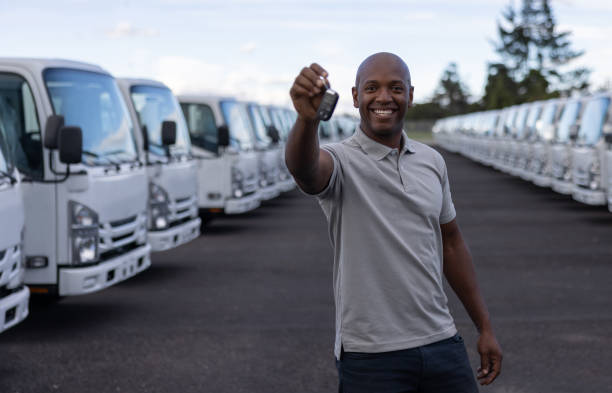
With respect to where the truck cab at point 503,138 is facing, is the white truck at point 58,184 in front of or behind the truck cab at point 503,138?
in front

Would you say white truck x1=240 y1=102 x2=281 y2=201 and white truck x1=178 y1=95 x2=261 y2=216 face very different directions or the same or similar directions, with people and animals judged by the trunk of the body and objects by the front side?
same or similar directions

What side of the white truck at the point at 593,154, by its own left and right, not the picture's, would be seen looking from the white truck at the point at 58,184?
front

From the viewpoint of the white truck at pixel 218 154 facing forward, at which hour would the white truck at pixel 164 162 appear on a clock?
the white truck at pixel 164 162 is roughly at 2 o'clock from the white truck at pixel 218 154.

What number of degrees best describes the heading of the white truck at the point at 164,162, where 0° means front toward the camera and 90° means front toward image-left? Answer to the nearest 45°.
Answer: approximately 315°

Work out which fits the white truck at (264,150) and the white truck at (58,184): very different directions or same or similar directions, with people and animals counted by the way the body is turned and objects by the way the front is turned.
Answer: same or similar directions

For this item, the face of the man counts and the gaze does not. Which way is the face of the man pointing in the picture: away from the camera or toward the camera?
toward the camera

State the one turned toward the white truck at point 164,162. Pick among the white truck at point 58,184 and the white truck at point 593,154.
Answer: the white truck at point 593,154

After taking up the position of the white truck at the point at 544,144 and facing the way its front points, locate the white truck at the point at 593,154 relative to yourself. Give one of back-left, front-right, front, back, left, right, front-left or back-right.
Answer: front-left

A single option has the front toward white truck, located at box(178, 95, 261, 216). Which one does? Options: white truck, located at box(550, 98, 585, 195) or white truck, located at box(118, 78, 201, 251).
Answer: white truck, located at box(550, 98, 585, 195)

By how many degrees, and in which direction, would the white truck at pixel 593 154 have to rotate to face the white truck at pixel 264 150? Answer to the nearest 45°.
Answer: approximately 45° to its right

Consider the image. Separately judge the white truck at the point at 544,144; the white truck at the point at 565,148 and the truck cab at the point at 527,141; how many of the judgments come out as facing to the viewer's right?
0

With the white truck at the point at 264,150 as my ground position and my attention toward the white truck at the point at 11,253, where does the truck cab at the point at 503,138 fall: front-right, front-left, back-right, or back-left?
back-left

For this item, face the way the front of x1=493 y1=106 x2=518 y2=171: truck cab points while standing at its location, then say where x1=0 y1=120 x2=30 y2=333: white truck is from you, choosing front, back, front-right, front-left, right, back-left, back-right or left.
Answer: front-left

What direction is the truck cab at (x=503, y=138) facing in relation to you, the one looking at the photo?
facing the viewer and to the left of the viewer

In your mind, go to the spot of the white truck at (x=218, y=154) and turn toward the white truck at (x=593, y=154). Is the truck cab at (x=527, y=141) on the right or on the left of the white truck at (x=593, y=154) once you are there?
left

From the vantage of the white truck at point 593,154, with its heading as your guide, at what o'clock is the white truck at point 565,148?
the white truck at point 565,148 is roughly at 4 o'clock from the white truck at point 593,154.

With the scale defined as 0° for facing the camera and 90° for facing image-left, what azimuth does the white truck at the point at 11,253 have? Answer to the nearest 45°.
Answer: approximately 315°

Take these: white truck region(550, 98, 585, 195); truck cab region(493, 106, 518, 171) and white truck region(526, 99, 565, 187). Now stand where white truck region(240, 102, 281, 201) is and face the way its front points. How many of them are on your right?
0

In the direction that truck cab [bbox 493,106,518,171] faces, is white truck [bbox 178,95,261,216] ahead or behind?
ahead

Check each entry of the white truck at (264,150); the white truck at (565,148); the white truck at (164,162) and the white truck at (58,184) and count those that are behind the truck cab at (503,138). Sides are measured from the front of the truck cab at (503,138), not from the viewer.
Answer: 0

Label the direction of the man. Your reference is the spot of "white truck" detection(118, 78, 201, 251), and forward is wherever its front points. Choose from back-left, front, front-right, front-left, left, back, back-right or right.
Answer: front-right
